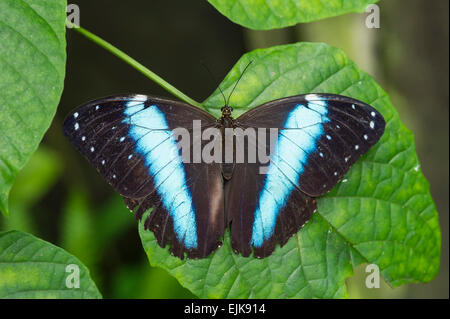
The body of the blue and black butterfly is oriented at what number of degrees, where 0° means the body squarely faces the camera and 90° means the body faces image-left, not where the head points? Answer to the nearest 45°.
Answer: approximately 180°

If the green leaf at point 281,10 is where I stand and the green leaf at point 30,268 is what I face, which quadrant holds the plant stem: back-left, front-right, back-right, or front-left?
front-right
